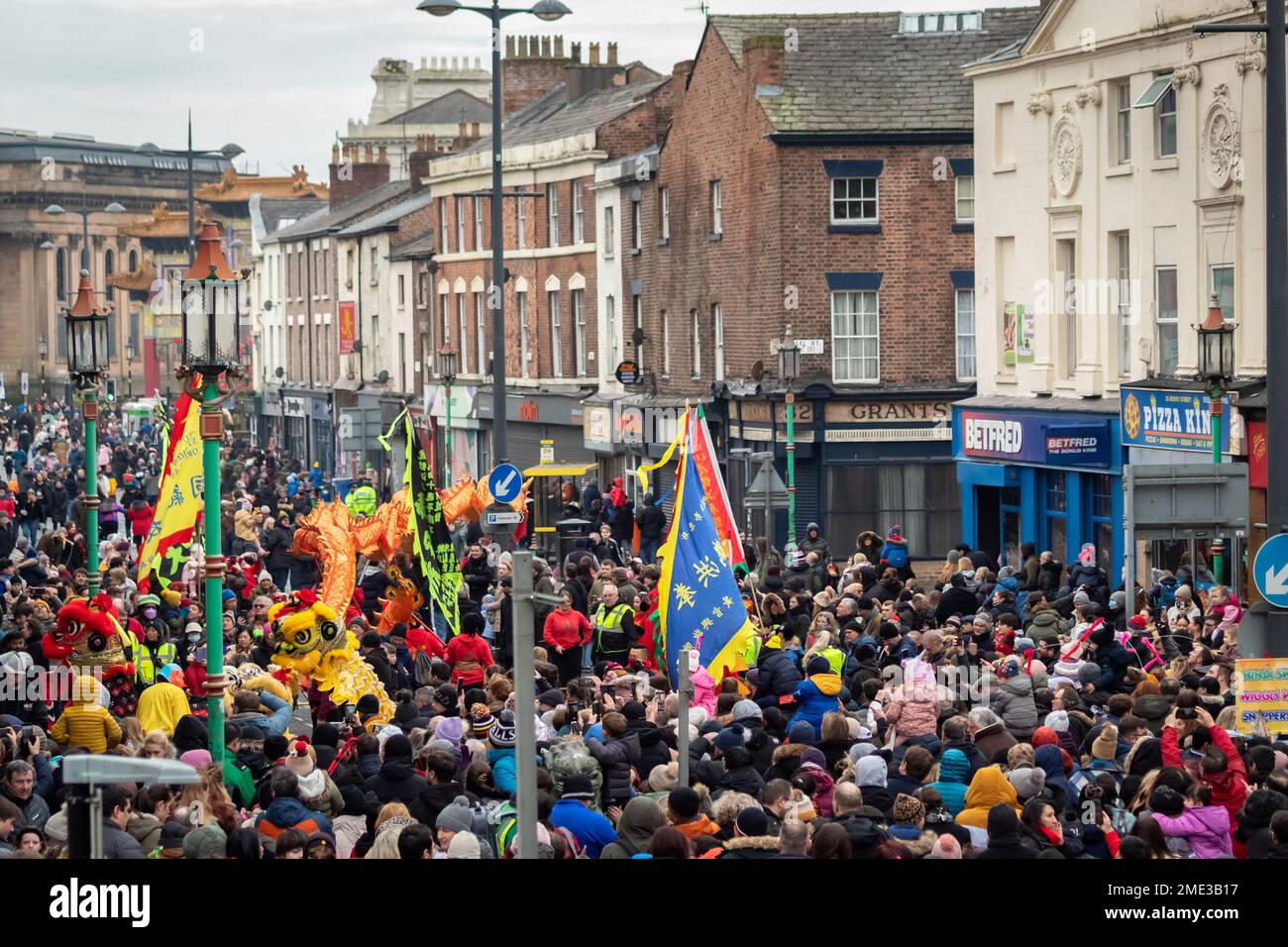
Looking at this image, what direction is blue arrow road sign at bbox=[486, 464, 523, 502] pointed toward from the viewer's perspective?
toward the camera

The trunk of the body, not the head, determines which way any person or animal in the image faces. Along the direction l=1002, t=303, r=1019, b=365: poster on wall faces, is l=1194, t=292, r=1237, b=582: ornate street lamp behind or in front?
in front

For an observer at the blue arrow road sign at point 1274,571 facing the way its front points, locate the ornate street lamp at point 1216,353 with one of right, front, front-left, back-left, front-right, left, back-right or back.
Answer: back

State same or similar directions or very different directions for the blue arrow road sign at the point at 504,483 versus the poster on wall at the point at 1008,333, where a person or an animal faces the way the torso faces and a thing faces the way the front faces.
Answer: same or similar directions

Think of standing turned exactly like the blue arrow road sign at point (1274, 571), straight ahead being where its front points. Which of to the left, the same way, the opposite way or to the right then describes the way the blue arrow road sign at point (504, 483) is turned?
the same way

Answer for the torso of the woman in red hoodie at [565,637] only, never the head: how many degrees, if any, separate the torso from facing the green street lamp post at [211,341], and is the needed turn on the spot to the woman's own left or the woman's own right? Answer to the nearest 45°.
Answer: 0° — they already face it

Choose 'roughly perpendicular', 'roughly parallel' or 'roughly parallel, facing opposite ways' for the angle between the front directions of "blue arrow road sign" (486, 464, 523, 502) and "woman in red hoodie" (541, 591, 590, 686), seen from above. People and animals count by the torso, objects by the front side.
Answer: roughly parallel

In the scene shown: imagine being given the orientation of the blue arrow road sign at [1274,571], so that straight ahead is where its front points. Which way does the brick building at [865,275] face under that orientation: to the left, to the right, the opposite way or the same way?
the same way

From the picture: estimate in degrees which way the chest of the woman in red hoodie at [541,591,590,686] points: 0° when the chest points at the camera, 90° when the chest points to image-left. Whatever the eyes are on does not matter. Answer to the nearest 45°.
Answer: approximately 0°

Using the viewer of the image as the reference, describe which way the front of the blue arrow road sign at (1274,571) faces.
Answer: facing the viewer

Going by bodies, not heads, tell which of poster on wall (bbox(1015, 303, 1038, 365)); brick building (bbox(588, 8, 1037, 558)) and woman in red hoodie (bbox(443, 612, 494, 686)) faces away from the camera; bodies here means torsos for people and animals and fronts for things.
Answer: the woman in red hoodie

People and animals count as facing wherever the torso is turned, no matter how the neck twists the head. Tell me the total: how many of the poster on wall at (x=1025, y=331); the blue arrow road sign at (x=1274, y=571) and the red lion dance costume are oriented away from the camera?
0

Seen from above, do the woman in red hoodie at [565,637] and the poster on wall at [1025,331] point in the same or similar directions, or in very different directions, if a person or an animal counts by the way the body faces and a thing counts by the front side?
same or similar directions
